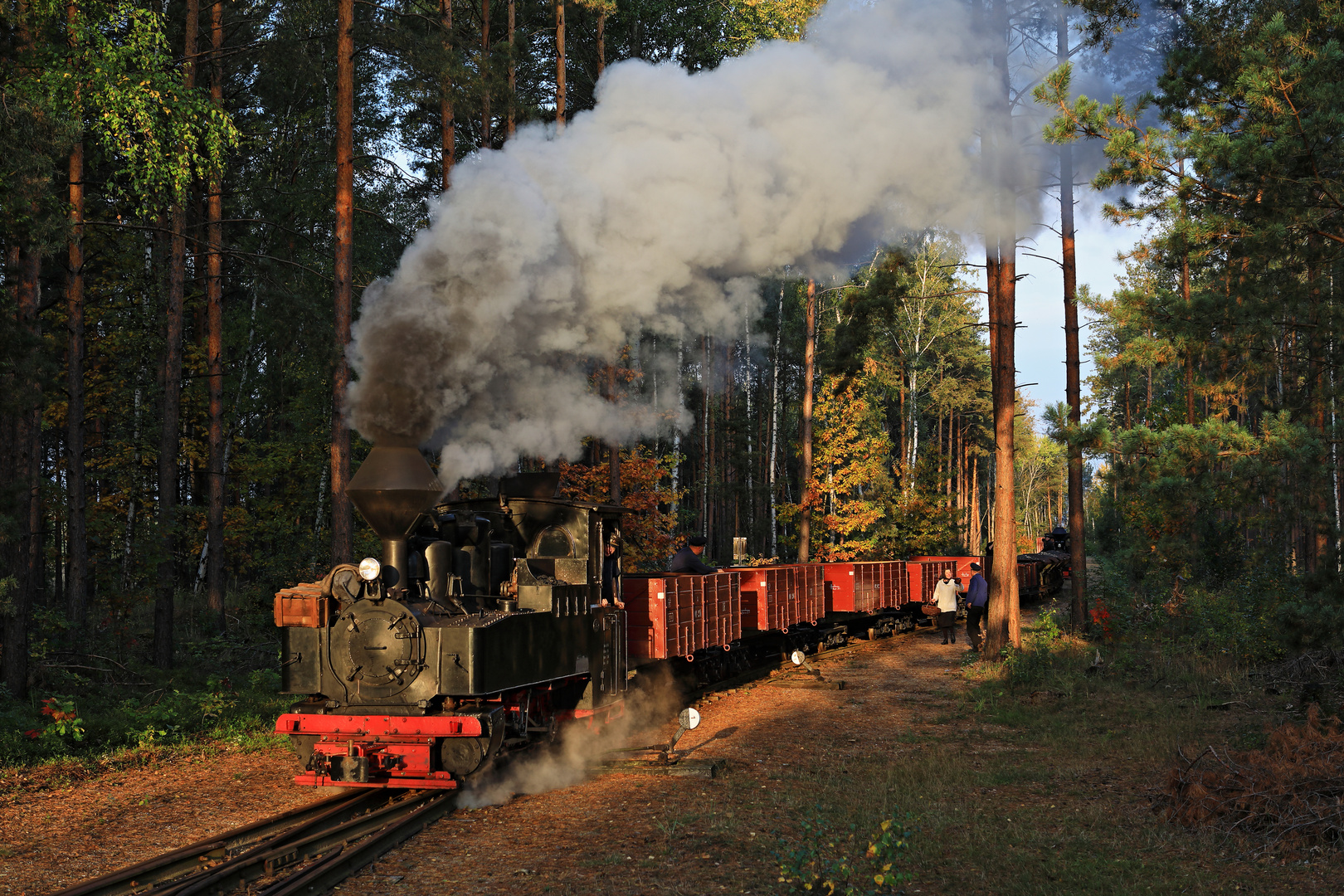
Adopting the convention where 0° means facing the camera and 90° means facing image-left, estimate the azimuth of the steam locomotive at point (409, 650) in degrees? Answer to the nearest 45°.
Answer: approximately 45°

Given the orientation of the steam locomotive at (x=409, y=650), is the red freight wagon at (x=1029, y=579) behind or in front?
behind

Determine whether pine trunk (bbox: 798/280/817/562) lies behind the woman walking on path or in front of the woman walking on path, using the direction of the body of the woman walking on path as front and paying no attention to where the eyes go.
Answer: behind

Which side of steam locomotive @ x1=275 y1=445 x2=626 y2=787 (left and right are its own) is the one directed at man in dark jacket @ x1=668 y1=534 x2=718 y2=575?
back

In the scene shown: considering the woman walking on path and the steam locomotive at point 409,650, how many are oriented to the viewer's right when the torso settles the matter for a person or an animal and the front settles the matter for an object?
0

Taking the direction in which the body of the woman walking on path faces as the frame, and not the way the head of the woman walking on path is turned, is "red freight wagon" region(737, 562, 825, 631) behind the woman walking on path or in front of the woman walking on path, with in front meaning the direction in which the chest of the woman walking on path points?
in front

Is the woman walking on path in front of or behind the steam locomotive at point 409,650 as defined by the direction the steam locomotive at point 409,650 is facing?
behind

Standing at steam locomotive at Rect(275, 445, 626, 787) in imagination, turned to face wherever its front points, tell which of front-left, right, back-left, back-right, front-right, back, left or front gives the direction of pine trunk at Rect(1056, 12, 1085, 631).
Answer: back

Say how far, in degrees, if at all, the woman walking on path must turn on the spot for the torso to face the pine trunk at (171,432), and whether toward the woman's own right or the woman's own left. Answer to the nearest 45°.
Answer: approximately 45° to the woman's own right

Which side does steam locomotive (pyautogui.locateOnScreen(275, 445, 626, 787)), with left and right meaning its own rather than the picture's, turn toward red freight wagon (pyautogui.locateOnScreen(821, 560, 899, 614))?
back

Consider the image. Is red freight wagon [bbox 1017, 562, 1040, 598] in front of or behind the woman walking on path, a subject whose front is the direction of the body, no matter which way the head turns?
behind
